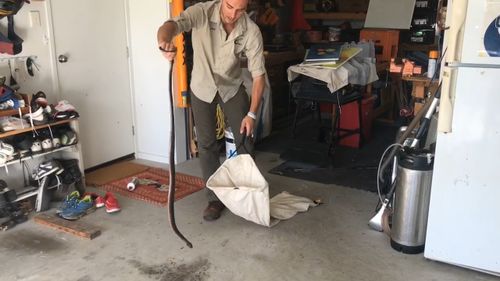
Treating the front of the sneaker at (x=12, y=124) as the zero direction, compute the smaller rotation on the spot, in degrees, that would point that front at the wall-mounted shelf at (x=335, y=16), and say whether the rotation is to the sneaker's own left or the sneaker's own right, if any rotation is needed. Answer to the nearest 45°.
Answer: approximately 45° to the sneaker's own left

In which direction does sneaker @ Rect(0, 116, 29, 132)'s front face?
to the viewer's right

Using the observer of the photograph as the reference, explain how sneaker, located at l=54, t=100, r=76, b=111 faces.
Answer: facing to the right of the viewer

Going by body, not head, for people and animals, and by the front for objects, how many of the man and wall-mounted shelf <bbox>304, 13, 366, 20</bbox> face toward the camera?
2

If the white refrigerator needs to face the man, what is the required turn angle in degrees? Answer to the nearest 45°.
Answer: approximately 45° to its right
